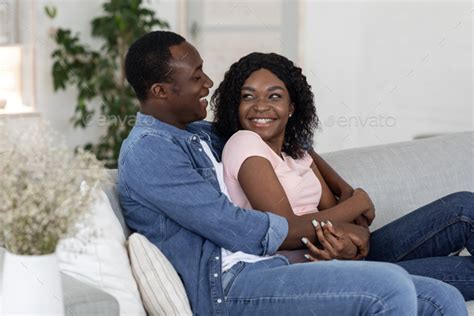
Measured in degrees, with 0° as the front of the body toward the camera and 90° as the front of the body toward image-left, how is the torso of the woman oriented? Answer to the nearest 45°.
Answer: approximately 315°

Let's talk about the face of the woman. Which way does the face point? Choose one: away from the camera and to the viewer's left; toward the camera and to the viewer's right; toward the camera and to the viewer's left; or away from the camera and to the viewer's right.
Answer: toward the camera and to the viewer's left

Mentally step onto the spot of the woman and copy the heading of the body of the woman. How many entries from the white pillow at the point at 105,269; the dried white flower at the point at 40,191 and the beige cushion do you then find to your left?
0

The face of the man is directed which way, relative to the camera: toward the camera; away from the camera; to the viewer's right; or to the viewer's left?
to the viewer's right

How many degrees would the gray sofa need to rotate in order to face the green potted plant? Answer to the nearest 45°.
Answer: approximately 135° to its right

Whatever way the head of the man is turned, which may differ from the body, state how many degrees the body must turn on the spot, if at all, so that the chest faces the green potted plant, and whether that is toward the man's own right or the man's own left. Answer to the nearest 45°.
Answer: approximately 90° to the man's own left

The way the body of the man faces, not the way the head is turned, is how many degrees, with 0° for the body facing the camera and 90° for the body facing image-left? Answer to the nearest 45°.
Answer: approximately 270°

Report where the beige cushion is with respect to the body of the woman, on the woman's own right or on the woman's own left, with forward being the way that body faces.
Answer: on the woman's own right

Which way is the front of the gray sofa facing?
toward the camera

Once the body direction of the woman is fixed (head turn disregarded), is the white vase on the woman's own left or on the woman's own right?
on the woman's own right
